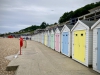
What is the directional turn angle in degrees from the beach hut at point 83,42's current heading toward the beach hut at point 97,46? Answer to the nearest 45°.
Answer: approximately 90° to its left

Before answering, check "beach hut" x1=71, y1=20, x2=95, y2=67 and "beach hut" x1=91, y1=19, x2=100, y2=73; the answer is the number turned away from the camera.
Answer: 0

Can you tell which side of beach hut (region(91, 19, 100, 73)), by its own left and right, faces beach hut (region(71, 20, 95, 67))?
right

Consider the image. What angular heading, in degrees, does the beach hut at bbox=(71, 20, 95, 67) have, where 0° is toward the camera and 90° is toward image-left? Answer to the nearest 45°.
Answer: approximately 45°
